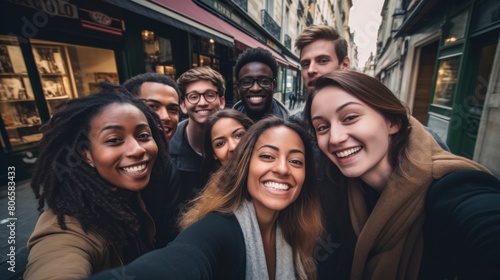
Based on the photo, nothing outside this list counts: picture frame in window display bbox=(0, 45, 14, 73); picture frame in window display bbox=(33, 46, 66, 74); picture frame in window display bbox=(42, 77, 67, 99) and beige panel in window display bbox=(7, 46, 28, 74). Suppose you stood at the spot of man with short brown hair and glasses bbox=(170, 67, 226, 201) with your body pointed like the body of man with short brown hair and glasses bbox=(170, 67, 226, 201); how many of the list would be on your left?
0

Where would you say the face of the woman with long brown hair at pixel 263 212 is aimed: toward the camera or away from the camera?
toward the camera

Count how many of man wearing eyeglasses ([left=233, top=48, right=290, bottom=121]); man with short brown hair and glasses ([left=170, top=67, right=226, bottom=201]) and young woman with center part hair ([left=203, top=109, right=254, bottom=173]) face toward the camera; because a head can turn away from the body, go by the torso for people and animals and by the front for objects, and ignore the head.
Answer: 3

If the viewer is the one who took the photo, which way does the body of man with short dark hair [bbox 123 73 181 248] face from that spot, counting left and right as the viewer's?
facing the viewer and to the right of the viewer

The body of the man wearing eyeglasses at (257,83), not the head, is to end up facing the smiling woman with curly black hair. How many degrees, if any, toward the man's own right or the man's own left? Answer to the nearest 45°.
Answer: approximately 45° to the man's own right

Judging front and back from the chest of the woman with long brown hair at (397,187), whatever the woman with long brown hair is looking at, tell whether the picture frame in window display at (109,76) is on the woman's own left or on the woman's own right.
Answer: on the woman's own right

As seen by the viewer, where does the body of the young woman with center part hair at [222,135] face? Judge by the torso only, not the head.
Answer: toward the camera

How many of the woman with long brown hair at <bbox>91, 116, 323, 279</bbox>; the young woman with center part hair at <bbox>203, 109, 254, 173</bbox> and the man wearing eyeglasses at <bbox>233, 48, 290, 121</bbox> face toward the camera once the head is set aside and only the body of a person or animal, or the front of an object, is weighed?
3

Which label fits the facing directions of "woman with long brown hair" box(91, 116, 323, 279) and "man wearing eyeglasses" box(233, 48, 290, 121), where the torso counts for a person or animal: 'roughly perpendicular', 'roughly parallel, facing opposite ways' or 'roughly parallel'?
roughly parallel

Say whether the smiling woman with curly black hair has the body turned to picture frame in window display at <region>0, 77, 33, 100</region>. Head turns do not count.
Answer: no

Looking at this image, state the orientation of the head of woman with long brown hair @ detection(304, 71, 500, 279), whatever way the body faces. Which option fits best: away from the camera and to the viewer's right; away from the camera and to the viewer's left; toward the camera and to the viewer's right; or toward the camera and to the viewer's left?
toward the camera and to the viewer's left

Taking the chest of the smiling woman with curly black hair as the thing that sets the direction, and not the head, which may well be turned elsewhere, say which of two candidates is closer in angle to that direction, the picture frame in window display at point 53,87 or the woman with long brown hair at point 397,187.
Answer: the woman with long brown hair

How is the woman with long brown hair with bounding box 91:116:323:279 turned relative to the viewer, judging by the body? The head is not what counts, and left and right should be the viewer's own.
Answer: facing the viewer

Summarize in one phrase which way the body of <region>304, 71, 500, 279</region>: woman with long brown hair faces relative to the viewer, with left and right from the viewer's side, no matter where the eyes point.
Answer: facing the viewer and to the left of the viewer

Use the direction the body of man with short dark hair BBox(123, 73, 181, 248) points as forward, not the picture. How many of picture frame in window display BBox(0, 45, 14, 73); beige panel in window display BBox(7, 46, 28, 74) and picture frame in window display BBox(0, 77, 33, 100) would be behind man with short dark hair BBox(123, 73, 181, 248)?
3

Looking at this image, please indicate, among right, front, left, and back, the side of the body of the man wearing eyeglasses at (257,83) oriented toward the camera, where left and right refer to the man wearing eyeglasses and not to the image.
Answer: front

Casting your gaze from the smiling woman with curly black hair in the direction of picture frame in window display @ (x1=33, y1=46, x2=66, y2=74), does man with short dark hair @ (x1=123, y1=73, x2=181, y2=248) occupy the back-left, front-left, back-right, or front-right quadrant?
front-right

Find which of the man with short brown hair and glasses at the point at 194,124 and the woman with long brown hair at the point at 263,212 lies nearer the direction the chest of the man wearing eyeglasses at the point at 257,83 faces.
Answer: the woman with long brown hair

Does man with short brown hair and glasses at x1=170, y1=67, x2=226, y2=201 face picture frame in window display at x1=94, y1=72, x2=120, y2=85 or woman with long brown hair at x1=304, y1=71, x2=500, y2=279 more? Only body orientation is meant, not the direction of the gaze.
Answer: the woman with long brown hair

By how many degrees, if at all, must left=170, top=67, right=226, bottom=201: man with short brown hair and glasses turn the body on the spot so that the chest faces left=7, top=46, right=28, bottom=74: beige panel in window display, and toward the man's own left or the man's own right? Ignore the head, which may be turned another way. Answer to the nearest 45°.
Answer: approximately 135° to the man's own right

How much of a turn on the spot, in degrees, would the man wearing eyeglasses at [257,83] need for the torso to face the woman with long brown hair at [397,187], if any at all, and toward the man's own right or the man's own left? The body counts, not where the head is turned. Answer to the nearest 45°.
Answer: approximately 45° to the man's own left
